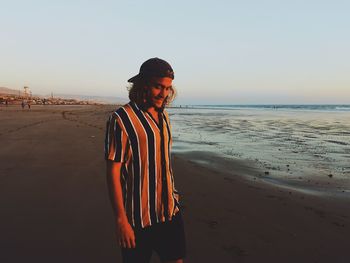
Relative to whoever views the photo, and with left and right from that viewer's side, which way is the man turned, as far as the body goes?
facing the viewer and to the right of the viewer

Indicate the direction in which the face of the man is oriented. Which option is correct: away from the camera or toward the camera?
toward the camera
